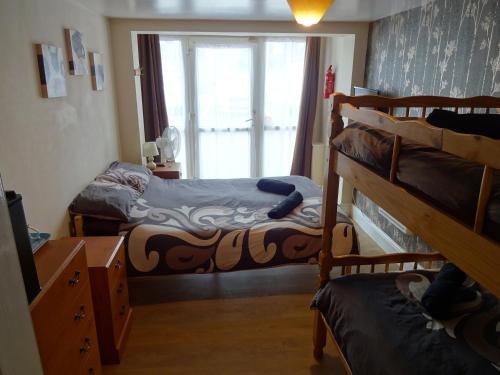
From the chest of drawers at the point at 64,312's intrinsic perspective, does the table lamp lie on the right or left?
on its left

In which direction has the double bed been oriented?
to the viewer's right

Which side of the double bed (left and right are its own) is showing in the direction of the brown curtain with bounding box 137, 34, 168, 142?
left

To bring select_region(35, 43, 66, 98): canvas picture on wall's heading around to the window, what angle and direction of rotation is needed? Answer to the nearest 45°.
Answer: approximately 90° to its left

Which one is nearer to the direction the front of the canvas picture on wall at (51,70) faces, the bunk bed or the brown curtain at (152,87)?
the bunk bed
